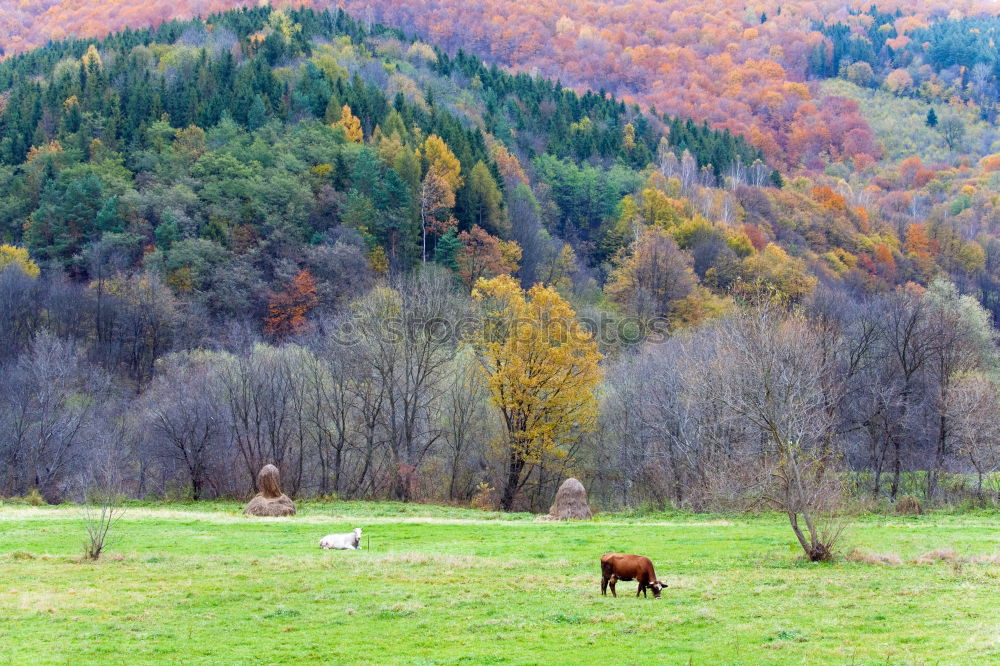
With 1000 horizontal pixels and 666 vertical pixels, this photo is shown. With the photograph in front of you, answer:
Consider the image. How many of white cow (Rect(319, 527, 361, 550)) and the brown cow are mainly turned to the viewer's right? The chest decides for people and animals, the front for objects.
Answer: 2

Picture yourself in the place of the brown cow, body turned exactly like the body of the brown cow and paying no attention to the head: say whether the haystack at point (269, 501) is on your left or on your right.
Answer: on your left

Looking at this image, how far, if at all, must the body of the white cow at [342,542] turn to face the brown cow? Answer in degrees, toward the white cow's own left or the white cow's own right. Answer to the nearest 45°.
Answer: approximately 45° to the white cow's own right

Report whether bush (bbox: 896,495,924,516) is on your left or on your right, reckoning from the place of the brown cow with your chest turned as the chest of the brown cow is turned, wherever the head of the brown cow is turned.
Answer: on your left

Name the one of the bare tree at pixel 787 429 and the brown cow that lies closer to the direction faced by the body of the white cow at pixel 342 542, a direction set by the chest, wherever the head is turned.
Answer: the bare tree

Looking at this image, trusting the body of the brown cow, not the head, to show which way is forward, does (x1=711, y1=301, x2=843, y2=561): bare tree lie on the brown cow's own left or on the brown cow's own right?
on the brown cow's own left

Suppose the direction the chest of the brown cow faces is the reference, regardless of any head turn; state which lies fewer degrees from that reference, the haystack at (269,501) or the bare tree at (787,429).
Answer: the bare tree

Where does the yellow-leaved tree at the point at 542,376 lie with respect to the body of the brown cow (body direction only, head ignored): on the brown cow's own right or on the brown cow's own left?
on the brown cow's own left

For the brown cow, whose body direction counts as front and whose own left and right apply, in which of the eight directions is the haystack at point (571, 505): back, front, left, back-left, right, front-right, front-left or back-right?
left

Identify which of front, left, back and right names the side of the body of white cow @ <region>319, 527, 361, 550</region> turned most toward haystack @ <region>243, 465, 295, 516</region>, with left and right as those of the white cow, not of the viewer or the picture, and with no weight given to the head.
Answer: left

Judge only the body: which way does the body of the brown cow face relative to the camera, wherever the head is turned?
to the viewer's right

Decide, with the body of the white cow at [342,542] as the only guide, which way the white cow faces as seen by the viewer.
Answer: to the viewer's right

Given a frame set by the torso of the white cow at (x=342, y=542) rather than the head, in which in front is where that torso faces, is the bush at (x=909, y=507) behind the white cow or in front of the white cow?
in front
